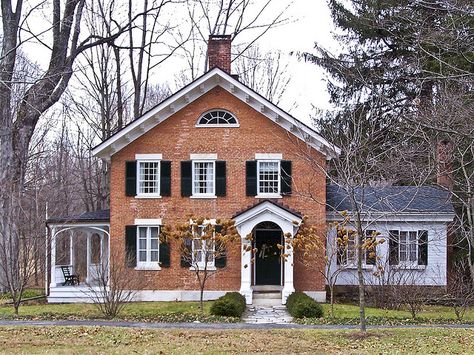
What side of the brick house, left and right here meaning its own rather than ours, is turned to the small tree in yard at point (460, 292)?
left

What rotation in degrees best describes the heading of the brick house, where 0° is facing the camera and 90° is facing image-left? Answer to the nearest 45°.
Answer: approximately 0°

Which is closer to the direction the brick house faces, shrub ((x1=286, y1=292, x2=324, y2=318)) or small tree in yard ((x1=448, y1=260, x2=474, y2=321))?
the shrub
